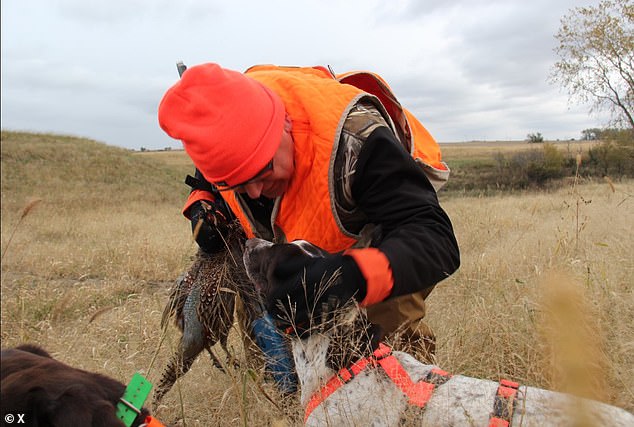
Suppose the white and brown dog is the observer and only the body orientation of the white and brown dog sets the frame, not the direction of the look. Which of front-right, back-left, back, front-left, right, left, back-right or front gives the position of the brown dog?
front-left

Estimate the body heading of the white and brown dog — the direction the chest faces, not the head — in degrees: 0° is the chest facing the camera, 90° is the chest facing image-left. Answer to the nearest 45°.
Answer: approximately 90°
